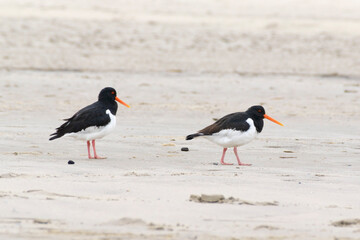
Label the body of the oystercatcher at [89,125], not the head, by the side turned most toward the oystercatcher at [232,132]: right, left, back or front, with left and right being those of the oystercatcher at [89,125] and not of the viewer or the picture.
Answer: front

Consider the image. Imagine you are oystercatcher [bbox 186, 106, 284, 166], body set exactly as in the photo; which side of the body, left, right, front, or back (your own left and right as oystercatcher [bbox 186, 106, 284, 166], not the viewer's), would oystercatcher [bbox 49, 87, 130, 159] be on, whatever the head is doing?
back

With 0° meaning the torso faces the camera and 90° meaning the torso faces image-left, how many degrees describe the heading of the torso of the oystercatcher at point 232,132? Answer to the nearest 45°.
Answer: approximately 270°

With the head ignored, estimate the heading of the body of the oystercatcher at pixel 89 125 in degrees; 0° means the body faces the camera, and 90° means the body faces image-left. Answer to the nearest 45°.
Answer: approximately 270°

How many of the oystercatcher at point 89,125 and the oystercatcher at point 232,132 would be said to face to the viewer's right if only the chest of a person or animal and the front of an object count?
2
